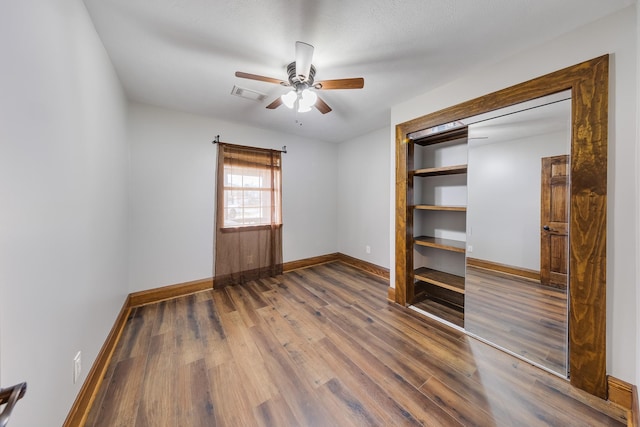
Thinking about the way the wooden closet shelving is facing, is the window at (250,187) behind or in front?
in front

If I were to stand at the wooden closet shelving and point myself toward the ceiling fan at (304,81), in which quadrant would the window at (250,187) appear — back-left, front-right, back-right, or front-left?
front-right

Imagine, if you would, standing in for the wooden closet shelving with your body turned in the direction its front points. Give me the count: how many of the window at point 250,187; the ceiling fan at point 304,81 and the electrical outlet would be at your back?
0

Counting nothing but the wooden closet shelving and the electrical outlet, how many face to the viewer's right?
1

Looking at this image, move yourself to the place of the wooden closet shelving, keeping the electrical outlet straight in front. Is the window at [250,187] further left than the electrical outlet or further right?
right

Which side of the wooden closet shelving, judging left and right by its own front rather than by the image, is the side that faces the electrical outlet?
front

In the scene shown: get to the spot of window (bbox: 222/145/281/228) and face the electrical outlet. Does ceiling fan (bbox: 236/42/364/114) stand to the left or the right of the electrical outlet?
left

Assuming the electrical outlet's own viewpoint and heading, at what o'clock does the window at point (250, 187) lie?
The window is roughly at 11 o'clock from the electrical outlet.

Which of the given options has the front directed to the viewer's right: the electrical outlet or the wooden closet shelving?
the electrical outlet

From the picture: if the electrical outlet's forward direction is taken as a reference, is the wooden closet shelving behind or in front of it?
in front

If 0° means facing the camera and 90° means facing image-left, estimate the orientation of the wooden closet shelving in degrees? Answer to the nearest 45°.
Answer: approximately 45°

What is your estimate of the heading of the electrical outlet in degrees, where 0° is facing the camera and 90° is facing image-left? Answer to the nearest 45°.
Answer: approximately 270°
